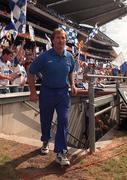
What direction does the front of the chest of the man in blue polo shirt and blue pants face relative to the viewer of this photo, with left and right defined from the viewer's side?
facing the viewer and to the right of the viewer

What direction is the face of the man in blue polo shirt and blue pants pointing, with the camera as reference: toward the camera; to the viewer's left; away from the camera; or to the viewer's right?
toward the camera

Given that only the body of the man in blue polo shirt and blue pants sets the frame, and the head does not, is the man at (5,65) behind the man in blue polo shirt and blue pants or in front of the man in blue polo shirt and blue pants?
behind

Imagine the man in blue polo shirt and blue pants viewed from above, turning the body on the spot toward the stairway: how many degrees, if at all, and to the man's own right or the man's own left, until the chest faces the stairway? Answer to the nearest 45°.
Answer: approximately 90° to the man's own left
